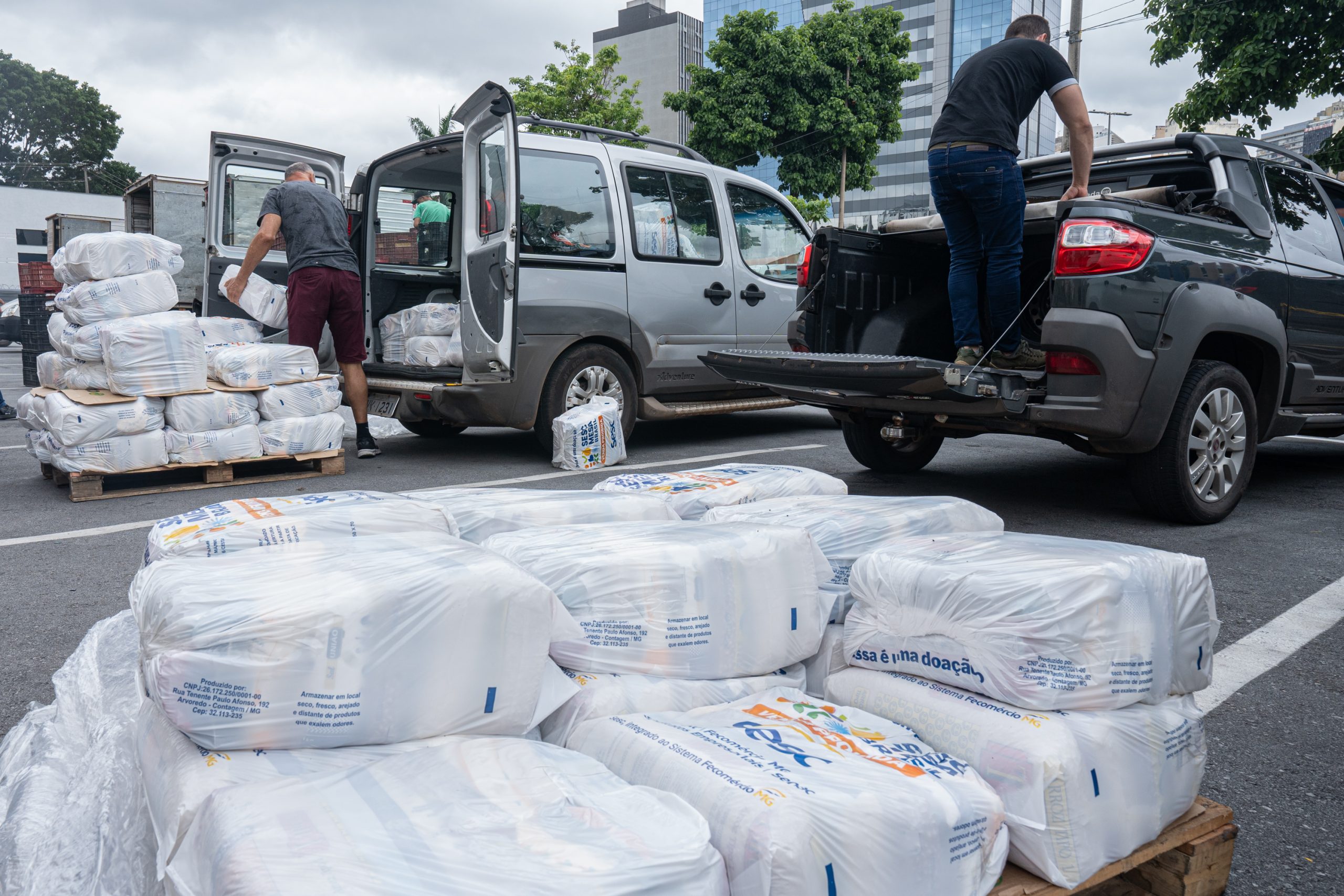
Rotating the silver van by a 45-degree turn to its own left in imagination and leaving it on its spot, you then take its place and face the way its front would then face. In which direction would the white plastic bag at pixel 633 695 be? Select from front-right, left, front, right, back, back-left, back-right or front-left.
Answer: back

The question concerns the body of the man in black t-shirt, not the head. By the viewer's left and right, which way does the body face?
facing away from the viewer and to the right of the viewer

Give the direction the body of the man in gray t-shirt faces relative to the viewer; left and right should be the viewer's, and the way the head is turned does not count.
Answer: facing away from the viewer

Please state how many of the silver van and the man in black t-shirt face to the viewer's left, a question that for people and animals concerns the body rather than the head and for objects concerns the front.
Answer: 0

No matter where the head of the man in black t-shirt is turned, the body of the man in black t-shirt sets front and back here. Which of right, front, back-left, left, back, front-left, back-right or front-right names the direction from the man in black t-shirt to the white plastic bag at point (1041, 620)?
back-right

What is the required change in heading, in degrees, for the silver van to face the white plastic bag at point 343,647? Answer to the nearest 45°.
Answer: approximately 135° to its right

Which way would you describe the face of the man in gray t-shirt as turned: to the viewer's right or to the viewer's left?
to the viewer's left

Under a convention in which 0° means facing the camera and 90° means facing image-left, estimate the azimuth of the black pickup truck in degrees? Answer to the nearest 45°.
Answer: approximately 225°

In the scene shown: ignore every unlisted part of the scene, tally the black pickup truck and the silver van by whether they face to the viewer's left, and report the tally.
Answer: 0

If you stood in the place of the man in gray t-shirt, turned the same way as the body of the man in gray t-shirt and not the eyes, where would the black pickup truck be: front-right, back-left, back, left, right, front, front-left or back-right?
back-right

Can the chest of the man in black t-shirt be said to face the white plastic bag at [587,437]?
no

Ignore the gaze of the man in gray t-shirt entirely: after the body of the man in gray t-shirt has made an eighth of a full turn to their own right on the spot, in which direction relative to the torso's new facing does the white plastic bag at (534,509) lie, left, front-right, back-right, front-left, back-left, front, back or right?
back-right

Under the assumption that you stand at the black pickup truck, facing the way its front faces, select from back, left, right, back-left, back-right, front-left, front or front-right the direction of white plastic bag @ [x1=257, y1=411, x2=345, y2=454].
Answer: back-left

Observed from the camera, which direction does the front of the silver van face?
facing away from the viewer and to the right of the viewer

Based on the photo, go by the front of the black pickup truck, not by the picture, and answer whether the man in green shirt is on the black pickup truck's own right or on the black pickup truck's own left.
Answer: on the black pickup truck's own left

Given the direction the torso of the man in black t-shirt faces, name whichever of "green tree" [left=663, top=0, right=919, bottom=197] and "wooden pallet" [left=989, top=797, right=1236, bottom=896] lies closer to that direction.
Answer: the green tree

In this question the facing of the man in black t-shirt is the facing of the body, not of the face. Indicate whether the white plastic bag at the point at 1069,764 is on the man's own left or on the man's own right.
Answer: on the man's own right
